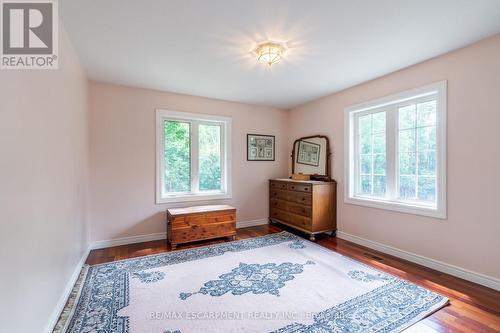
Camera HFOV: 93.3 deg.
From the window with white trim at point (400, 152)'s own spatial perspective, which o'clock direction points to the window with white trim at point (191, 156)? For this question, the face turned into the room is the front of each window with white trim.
the window with white trim at point (191, 156) is roughly at 1 o'clock from the window with white trim at point (400, 152).

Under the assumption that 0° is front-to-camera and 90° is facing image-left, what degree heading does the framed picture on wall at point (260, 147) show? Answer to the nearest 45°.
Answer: approximately 315°

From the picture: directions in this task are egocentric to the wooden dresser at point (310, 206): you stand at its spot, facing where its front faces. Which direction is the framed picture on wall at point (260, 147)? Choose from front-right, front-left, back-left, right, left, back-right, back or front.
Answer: right

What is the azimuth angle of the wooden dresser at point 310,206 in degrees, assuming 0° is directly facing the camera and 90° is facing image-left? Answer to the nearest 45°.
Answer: approximately 45°

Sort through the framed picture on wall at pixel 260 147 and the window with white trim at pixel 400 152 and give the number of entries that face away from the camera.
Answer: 0

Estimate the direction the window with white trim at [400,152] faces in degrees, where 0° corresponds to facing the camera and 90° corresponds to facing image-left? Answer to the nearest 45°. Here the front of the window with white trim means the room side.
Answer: approximately 45°

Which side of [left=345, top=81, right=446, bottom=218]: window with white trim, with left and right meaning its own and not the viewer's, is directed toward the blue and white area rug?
front
